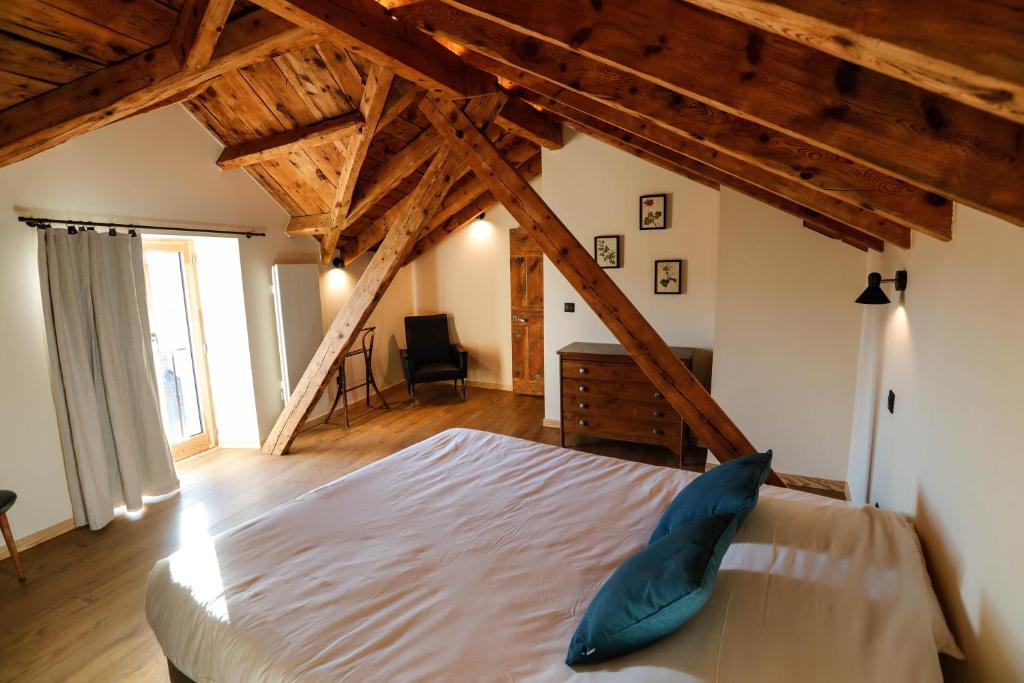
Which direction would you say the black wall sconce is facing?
to the viewer's left

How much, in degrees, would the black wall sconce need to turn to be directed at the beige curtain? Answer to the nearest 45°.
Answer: approximately 45° to its left

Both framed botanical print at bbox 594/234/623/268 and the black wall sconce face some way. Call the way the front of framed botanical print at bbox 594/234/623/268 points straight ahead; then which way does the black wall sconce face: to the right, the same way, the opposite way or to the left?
to the right

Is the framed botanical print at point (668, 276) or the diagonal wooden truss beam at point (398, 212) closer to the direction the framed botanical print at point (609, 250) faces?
the diagonal wooden truss beam

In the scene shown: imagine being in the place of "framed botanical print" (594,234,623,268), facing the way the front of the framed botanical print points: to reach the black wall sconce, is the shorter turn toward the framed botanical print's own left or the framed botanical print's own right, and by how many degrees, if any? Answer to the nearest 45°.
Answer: approximately 90° to the framed botanical print's own left

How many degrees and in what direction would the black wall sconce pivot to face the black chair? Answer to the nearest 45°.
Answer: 0° — it already faces it

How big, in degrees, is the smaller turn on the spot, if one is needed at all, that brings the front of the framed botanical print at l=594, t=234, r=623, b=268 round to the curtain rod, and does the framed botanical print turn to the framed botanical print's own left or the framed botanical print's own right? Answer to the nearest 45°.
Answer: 0° — it already faces it

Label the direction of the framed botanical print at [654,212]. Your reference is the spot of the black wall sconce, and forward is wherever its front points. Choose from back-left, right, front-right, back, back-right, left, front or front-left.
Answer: front-right

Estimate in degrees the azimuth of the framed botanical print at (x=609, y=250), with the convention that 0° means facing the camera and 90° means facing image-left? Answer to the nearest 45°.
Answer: approximately 45°

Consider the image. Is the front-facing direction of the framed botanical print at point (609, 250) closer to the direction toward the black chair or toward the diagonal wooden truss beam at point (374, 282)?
the diagonal wooden truss beam

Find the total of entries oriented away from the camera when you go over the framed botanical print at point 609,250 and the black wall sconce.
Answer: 0
